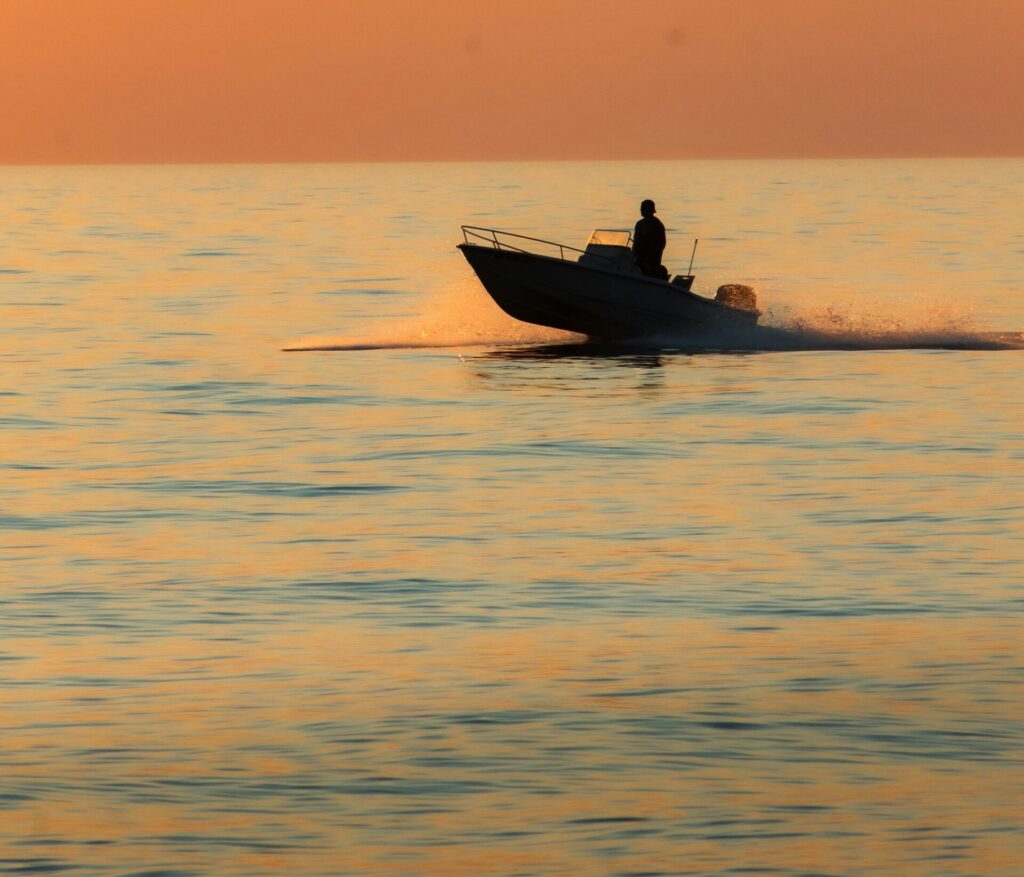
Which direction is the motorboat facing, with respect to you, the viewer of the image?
facing to the left of the viewer
